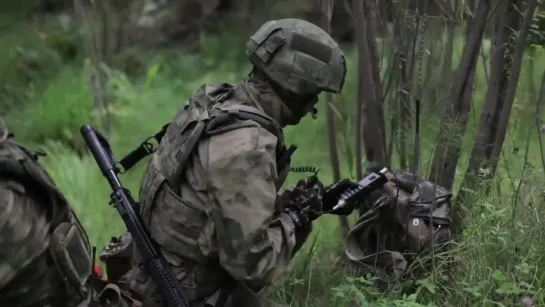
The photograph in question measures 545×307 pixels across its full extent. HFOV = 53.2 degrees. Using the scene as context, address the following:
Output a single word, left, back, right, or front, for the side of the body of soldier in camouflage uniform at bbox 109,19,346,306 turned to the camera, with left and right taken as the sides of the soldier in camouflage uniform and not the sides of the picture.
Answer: right

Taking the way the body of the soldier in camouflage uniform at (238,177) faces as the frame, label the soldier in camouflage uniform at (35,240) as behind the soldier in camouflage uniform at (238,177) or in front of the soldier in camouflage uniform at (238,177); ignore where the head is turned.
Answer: behind

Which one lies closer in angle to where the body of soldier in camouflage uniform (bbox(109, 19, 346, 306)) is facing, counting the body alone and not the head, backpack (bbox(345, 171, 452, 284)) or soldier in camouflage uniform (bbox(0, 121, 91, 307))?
the backpack

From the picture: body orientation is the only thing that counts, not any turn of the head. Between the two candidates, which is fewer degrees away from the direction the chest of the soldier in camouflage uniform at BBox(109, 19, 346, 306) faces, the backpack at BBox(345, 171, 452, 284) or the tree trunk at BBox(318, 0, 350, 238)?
the backpack

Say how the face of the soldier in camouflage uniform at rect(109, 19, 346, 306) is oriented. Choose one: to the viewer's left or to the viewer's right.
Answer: to the viewer's right
